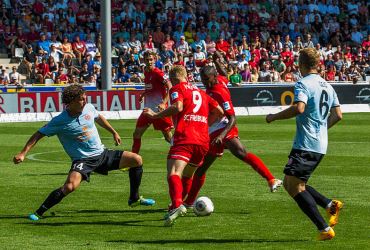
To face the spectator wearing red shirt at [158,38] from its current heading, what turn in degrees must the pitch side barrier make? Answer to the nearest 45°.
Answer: approximately 180°

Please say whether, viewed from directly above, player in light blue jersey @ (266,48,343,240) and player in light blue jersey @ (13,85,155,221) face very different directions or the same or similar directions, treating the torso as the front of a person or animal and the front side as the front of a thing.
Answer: very different directions

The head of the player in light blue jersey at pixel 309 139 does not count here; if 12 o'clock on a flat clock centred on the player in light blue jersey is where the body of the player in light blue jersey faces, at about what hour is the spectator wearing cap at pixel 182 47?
The spectator wearing cap is roughly at 1 o'clock from the player in light blue jersey.

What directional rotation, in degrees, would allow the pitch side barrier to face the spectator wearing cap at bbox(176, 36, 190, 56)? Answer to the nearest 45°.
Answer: approximately 180°

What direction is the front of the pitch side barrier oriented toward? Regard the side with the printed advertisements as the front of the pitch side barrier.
toward the camera

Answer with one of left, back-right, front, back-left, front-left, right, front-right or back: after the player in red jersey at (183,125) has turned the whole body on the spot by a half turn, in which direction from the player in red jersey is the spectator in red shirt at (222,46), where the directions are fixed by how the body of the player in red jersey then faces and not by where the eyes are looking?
back-left

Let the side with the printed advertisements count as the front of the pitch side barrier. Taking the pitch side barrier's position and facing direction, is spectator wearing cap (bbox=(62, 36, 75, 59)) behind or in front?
behind

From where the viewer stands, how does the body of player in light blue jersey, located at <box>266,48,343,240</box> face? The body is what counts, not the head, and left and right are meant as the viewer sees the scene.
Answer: facing away from the viewer and to the left of the viewer

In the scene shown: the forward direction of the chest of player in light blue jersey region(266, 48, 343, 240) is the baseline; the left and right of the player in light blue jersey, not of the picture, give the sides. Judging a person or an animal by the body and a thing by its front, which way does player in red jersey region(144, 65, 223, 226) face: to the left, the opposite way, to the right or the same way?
the same way

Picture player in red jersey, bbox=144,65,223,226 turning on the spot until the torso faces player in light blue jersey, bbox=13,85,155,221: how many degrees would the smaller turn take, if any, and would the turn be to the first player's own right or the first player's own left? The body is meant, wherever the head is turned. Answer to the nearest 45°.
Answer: approximately 45° to the first player's own left

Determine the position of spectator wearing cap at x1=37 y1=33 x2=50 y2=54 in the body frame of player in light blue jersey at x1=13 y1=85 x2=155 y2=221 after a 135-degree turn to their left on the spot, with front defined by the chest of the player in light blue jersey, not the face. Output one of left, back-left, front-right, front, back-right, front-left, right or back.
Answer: front

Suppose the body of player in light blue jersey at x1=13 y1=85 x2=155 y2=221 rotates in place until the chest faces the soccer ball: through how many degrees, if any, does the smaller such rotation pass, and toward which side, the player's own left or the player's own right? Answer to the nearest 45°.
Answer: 0° — they already face it

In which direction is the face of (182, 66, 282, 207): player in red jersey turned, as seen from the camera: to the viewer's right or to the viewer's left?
to the viewer's left

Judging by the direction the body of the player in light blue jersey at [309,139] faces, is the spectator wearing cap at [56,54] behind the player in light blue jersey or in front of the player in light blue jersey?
in front

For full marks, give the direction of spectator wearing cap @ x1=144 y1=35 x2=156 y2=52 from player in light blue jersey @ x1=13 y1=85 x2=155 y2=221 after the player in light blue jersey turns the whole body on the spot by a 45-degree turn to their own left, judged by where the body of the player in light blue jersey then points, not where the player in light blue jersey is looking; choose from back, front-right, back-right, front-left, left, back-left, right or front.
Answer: left

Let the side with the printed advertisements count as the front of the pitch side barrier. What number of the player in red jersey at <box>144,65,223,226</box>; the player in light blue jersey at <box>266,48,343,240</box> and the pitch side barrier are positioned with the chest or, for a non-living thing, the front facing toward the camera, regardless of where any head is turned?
1

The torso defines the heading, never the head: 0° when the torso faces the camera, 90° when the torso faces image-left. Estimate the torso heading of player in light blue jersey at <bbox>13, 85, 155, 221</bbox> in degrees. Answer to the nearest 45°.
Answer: approximately 315°
